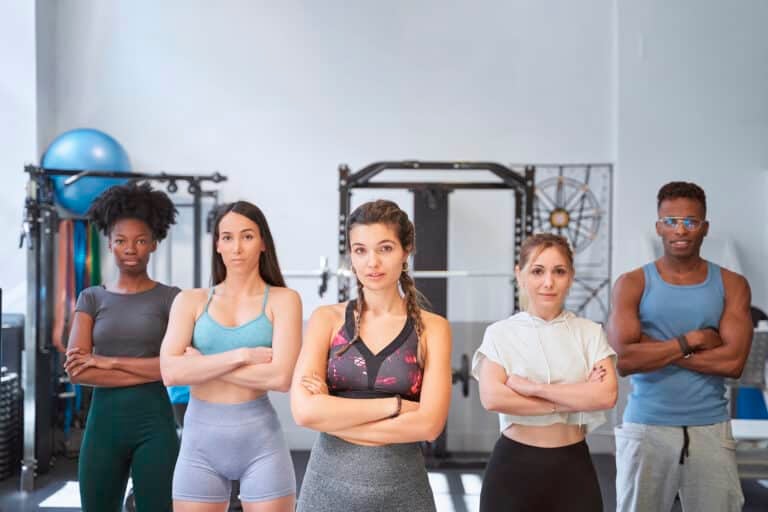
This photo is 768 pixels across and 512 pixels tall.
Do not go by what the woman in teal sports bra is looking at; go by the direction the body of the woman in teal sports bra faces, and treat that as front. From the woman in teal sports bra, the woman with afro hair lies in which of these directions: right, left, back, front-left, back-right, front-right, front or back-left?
back-right

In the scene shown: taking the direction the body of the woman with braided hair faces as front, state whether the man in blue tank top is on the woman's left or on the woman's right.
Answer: on the woman's left

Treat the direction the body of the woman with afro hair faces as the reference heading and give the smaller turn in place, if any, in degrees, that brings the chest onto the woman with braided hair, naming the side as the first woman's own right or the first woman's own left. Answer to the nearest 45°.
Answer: approximately 45° to the first woman's own left
